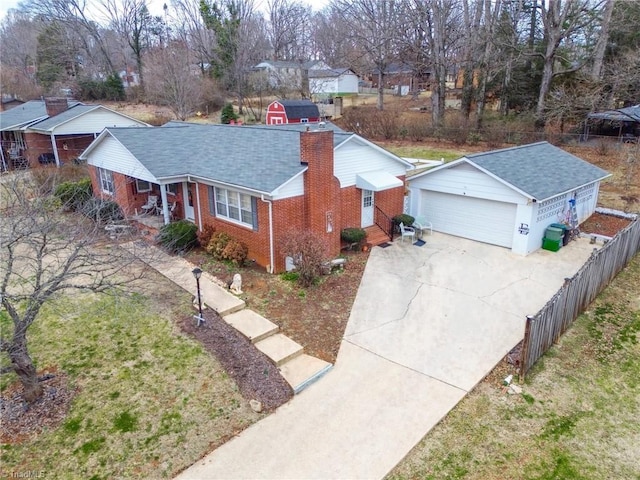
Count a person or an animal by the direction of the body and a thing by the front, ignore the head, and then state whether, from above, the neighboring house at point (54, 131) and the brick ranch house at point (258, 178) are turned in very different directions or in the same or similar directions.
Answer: same or similar directions

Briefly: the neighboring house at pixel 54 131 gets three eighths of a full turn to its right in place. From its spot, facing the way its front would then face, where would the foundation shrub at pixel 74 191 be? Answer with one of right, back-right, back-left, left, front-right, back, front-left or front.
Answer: back

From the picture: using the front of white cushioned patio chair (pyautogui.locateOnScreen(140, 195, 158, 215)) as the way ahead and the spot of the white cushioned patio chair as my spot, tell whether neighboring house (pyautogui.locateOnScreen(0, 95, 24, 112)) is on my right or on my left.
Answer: on my right

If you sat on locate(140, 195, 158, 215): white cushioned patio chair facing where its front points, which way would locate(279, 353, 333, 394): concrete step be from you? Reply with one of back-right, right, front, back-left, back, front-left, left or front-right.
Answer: front-left

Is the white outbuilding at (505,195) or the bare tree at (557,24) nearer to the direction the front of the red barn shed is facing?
the white outbuilding

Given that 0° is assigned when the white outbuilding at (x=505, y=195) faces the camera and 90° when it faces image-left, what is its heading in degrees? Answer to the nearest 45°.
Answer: approximately 45°

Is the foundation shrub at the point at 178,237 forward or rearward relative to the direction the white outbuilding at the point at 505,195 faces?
forward

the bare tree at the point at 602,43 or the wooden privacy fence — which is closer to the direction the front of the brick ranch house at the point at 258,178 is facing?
the wooden privacy fence

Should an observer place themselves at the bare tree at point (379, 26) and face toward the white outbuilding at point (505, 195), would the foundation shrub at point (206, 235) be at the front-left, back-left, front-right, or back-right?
front-right

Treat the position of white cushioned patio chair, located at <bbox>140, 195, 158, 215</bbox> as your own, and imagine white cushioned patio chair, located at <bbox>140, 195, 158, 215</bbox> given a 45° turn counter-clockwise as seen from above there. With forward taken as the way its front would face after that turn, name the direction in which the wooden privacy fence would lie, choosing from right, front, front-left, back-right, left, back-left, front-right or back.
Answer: front-left

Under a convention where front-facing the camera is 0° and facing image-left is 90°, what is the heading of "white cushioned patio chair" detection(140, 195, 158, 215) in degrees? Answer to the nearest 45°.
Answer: approximately 45°

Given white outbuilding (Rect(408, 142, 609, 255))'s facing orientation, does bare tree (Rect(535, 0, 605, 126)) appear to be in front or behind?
behind

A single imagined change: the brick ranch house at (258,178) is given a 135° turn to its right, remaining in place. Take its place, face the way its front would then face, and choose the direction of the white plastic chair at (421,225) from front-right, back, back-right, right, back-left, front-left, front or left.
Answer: right

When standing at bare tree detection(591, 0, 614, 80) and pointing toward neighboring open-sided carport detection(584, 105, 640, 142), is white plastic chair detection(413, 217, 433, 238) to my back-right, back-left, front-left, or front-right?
front-right

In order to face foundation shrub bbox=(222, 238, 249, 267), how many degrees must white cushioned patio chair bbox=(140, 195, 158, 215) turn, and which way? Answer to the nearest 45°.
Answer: approximately 45° to its left

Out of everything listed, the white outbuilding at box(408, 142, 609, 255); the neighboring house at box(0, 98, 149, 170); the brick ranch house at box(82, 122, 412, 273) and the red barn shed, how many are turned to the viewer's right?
0

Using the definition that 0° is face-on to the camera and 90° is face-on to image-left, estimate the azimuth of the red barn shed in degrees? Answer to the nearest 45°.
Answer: approximately 45°

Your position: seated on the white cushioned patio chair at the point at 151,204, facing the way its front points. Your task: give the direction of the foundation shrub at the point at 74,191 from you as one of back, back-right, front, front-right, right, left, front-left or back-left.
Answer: right

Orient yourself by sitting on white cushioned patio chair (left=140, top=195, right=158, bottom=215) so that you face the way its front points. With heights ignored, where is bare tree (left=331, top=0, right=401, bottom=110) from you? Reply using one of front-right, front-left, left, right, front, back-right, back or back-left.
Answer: back

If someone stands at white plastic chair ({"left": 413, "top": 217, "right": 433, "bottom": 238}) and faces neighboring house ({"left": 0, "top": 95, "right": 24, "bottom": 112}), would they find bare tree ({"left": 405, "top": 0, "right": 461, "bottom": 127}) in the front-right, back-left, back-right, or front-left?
front-right

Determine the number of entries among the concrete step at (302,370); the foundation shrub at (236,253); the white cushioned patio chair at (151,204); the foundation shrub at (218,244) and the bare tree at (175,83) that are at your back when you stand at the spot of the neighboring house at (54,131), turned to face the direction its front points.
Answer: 1

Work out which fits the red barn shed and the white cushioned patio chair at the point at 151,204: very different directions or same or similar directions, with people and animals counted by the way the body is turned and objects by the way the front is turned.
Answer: same or similar directions
